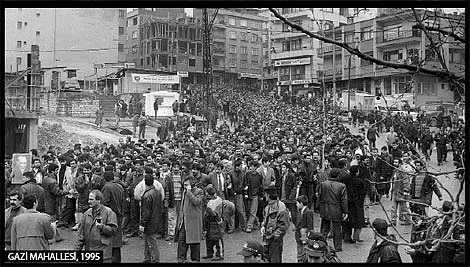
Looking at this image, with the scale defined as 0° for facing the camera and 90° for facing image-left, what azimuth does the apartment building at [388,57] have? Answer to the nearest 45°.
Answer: approximately 45°

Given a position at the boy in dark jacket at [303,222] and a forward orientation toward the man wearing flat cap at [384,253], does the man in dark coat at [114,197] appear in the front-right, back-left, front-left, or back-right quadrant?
back-right

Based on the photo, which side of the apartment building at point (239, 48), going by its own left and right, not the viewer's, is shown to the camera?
front

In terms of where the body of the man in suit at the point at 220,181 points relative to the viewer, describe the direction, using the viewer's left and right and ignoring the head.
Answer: facing the viewer

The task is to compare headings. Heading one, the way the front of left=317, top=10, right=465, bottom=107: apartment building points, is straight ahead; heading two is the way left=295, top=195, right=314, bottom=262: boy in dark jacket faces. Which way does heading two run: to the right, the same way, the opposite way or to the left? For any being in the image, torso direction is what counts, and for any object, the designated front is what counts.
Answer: the same way

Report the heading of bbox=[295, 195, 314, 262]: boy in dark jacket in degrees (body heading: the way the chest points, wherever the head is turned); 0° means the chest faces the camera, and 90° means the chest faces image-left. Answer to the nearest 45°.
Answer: approximately 45°
